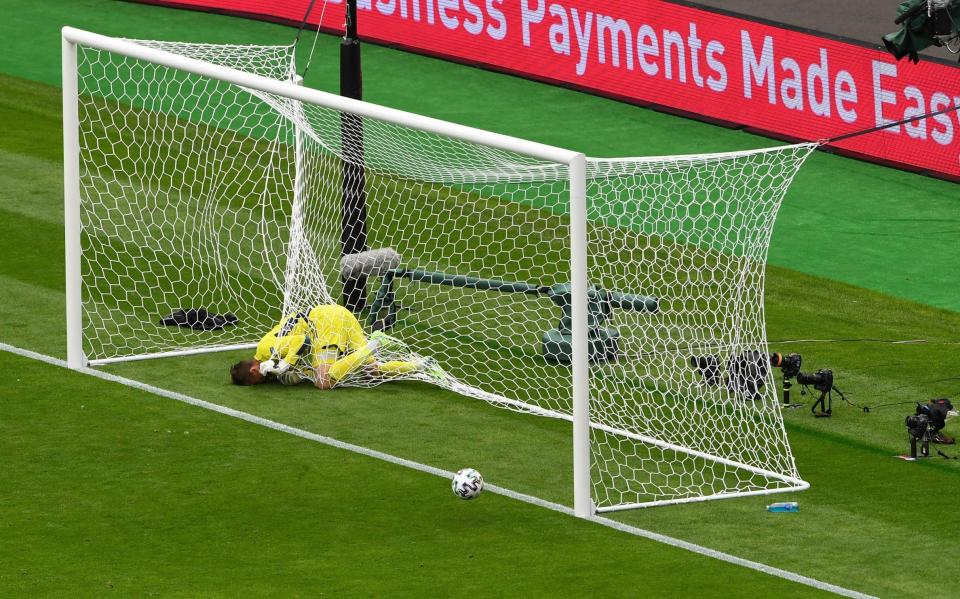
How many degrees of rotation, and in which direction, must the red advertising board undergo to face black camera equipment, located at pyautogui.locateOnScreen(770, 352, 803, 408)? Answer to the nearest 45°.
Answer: approximately 45° to its left

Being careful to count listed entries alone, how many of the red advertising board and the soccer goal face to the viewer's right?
0

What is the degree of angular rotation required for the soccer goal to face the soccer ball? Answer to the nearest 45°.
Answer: approximately 45° to its left

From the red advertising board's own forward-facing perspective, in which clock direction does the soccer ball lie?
The soccer ball is roughly at 11 o'clock from the red advertising board.

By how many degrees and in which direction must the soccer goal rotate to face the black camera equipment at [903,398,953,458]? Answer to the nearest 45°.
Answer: approximately 90° to its left

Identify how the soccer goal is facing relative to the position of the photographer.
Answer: facing the viewer and to the left of the viewer

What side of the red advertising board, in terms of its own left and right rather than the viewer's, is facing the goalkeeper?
front

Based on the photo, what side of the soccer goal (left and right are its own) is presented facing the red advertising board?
back

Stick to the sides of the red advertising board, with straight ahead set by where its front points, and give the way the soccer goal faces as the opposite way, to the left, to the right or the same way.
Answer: the same way
